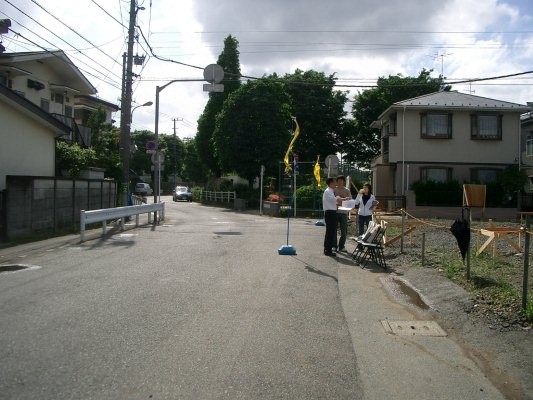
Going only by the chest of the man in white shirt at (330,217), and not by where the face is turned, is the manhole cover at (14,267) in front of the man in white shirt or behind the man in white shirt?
behind

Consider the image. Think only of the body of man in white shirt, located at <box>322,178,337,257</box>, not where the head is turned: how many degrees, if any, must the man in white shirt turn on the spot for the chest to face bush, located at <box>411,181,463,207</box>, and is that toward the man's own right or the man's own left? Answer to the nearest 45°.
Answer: approximately 90° to the man's own left

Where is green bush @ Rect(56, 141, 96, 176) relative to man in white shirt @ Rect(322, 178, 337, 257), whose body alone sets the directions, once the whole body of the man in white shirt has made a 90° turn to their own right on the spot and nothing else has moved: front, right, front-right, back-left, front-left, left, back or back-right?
back-right

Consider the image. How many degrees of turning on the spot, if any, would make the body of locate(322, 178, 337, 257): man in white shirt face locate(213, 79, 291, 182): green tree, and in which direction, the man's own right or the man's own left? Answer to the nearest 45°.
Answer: approximately 90° to the man's own left

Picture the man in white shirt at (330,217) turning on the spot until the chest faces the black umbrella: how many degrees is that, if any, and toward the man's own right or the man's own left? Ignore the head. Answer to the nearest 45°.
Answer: approximately 45° to the man's own right

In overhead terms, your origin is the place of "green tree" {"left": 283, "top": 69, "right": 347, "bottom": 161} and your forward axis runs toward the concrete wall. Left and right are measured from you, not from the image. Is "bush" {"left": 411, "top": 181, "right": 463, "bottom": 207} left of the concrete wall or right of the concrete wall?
left

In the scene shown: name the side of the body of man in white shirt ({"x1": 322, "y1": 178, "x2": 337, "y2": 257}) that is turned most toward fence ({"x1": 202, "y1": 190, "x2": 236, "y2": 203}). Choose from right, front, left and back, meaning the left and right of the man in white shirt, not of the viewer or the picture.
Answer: left

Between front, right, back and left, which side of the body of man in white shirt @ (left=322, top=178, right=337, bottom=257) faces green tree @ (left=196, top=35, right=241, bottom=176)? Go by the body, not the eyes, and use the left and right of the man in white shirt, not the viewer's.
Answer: left

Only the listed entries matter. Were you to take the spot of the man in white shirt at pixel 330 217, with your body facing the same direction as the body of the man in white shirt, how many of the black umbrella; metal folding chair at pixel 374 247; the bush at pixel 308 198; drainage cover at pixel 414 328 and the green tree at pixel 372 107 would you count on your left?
2

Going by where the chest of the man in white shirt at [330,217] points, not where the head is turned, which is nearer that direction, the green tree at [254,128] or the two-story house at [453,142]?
the two-story house

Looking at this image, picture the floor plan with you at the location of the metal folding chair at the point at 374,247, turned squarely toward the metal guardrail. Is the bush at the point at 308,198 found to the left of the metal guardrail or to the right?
right

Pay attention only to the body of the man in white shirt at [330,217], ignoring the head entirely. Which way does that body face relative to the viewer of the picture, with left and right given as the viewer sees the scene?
facing to the right of the viewer

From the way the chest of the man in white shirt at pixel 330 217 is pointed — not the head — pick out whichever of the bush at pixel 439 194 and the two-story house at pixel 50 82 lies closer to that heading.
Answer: the bush
